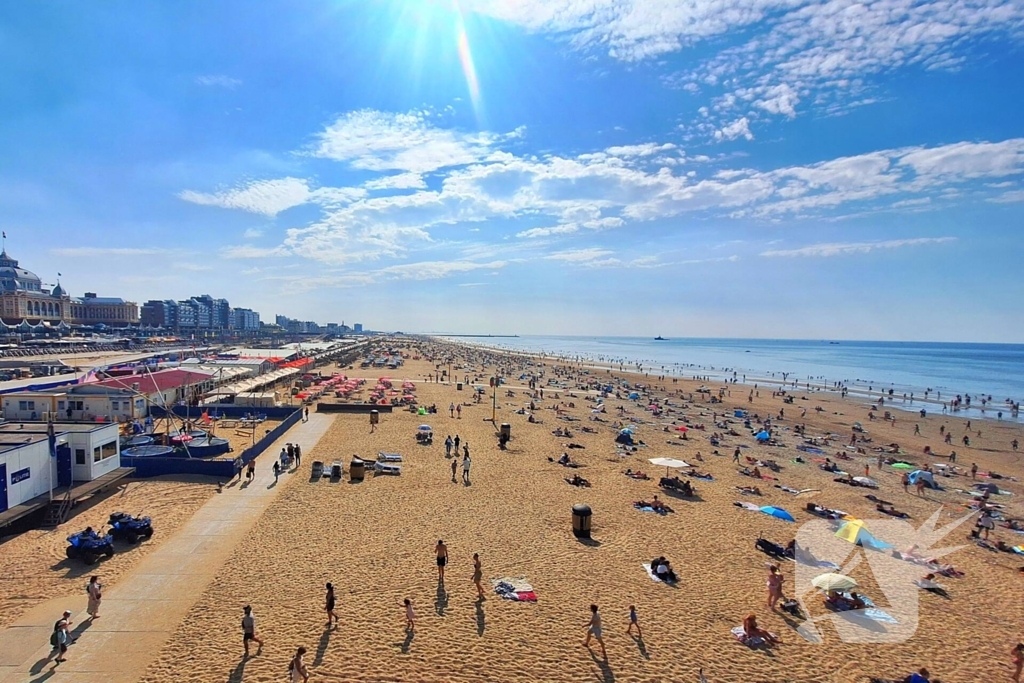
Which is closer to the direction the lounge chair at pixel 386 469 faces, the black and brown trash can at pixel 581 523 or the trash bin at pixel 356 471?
the black and brown trash can

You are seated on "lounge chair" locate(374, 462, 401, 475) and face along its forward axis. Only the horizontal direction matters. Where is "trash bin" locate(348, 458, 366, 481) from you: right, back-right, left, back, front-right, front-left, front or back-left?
back-right

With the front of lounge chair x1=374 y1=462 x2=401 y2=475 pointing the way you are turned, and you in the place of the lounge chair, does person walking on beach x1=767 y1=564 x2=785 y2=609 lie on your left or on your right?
on your right

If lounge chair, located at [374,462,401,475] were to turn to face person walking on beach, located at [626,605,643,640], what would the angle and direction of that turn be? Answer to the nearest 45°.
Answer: approximately 90° to its right

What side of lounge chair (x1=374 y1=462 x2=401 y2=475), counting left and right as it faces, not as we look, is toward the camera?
right

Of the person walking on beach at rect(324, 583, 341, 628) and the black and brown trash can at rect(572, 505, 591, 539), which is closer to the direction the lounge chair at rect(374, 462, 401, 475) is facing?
the black and brown trash can

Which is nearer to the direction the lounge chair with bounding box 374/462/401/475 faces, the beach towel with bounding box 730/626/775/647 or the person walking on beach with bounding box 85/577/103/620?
the beach towel

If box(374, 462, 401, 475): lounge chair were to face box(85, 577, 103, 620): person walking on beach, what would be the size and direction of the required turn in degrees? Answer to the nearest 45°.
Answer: approximately 135° to its right

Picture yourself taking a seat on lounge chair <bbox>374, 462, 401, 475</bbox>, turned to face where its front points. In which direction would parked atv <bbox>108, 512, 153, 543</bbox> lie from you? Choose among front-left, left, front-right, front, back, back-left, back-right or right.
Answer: back-right

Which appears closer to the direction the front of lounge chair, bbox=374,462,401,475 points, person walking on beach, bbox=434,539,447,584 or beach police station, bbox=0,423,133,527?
the person walking on beach

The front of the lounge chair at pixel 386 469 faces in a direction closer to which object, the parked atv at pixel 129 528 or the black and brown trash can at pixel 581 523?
the black and brown trash can
